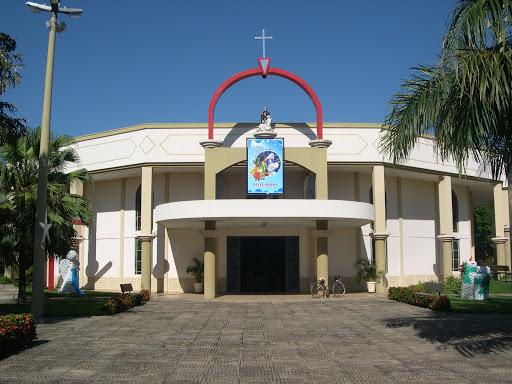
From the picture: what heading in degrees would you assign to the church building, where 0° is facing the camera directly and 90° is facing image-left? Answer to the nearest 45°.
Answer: approximately 0°

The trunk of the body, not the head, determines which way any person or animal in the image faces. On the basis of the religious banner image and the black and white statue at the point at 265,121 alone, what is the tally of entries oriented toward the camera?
2

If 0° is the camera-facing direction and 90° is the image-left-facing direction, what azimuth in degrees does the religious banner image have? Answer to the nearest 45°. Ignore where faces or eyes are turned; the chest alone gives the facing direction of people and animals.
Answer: approximately 0°

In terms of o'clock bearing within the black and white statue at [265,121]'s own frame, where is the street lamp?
The street lamp is roughly at 1 o'clock from the black and white statue.

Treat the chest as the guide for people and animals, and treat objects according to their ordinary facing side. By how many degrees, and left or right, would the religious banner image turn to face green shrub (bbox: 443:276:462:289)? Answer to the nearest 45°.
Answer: approximately 135° to its left
